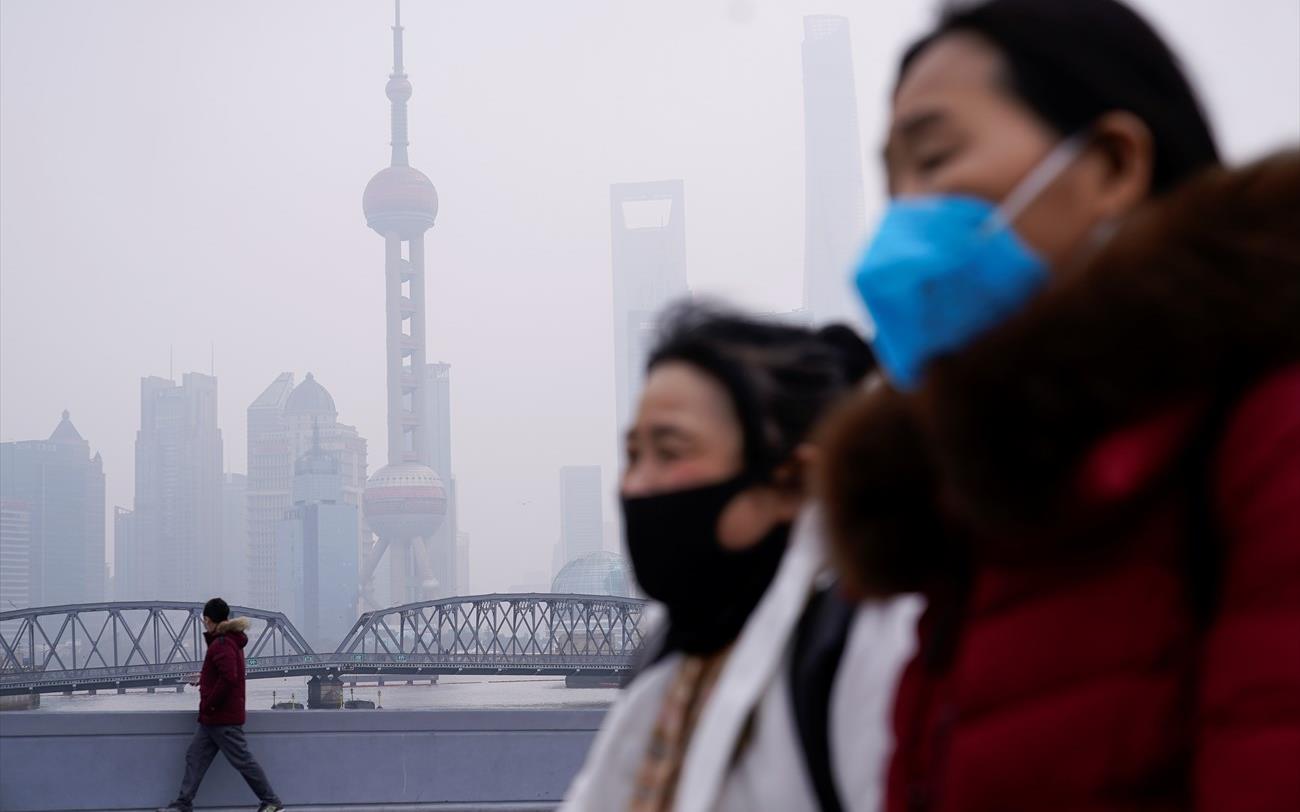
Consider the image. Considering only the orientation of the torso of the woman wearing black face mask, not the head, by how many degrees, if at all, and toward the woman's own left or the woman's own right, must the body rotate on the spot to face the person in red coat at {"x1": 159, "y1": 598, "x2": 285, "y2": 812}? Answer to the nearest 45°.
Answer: approximately 90° to the woman's own right

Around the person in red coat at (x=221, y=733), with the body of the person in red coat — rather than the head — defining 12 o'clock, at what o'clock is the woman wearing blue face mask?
The woman wearing blue face mask is roughly at 9 o'clock from the person in red coat.

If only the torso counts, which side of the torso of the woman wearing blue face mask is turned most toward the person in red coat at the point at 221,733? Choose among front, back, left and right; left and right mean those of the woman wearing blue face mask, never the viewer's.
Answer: right

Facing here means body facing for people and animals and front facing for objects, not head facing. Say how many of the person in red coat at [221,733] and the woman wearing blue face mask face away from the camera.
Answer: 0

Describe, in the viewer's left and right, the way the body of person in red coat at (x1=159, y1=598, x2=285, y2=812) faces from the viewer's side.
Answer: facing to the left of the viewer

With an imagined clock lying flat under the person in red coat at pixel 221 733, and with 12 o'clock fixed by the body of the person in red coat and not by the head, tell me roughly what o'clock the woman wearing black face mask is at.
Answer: The woman wearing black face mask is roughly at 9 o'clock from the person in red coat.

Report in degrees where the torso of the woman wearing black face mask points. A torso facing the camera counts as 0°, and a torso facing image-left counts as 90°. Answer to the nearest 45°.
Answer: approximately 45°
